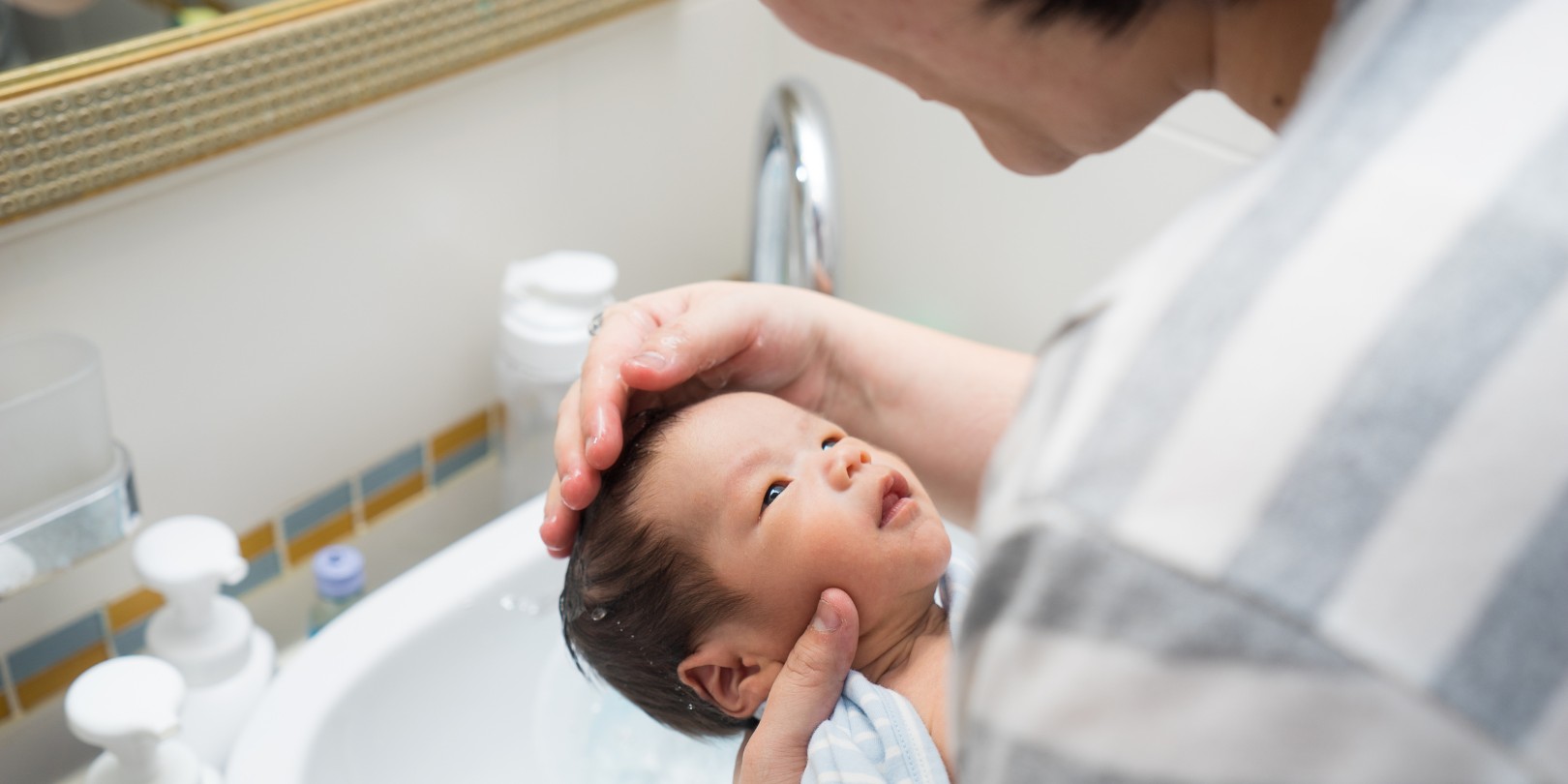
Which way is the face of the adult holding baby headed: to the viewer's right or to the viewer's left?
to the viewer's left

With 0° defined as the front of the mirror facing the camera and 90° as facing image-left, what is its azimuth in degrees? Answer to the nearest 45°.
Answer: approximately 315°

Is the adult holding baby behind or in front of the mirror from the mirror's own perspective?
in front
